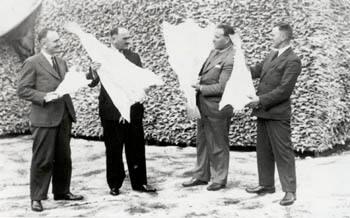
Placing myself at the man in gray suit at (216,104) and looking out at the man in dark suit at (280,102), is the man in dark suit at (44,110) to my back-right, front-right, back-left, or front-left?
back-right

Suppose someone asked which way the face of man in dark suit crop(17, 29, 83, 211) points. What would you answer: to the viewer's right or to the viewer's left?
to the viewer's right

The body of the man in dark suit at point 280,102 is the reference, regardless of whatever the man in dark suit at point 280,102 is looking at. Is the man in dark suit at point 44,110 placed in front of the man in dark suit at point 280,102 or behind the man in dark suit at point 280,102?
in front

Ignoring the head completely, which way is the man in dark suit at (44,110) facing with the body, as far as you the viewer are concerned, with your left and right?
facing the viewer and to the right of the viewer

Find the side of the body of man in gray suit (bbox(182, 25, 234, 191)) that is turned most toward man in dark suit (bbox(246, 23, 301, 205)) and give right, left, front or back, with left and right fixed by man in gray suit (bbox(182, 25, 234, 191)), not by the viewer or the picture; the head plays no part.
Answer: left

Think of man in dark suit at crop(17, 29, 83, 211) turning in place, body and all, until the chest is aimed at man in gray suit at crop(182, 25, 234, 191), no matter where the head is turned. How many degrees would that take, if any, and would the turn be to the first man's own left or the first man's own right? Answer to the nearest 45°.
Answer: approximately 45° to the first man's own left

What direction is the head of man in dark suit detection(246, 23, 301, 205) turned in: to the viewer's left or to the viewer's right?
to the viewer's left

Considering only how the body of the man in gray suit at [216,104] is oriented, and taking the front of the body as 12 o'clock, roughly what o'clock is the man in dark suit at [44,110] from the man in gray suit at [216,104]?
the man in dark suit at [44,110] is roughly at 1 o'clock from the man in gray suit at [216,104].

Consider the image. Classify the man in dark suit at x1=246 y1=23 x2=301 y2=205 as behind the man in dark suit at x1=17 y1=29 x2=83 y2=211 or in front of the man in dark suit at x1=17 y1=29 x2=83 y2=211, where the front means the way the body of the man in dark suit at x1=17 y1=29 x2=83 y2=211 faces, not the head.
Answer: in front

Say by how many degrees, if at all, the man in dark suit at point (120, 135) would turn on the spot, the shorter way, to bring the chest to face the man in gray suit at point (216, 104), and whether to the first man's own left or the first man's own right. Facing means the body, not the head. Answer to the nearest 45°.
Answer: approximately 45° to the first man's own left

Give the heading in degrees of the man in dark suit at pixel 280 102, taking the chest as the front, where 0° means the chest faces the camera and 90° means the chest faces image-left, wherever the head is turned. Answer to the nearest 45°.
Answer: approximately 45°

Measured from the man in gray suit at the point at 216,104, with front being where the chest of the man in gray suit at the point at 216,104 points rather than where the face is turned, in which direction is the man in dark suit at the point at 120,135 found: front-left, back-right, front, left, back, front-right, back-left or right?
front-right
